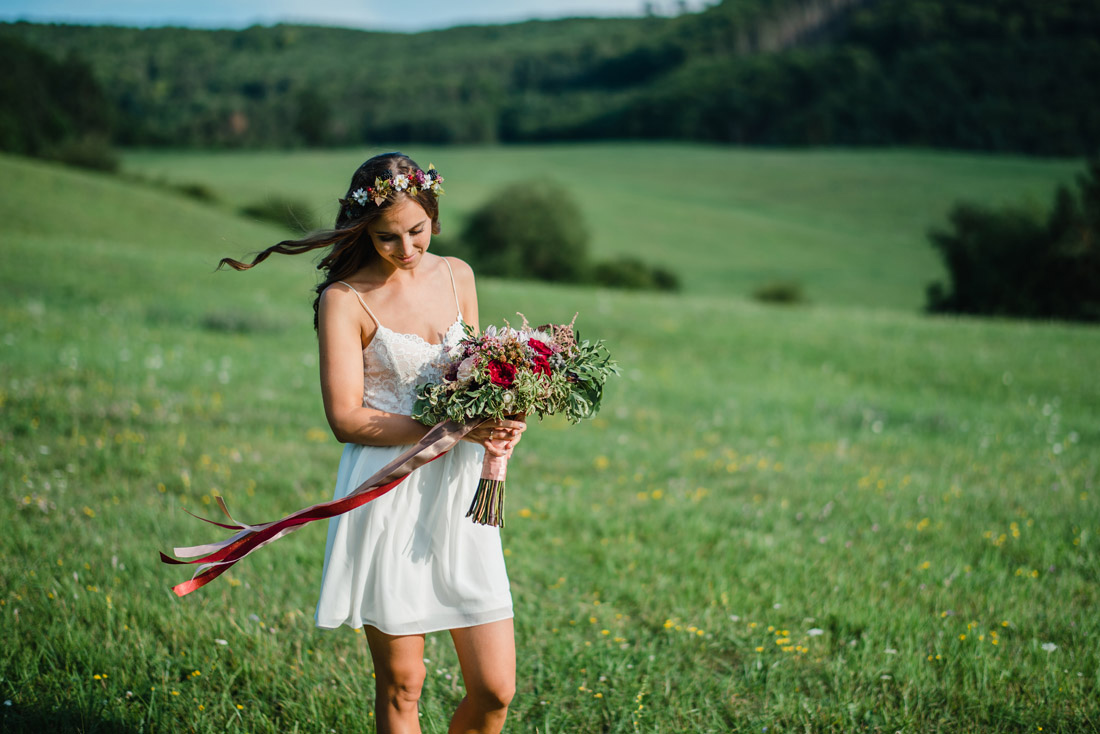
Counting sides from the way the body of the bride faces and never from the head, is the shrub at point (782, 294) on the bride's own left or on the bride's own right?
on the bride's own left

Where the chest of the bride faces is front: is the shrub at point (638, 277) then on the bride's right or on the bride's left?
on the bride's left

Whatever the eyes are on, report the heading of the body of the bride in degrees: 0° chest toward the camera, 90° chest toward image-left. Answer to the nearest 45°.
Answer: approximately 315°

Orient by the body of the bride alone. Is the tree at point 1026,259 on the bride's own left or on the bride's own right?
on the bride's own left
